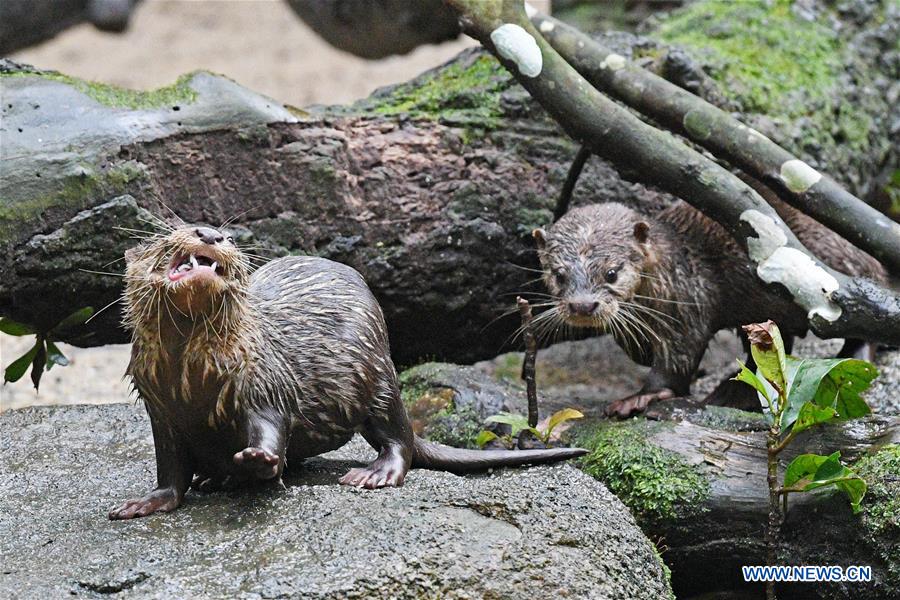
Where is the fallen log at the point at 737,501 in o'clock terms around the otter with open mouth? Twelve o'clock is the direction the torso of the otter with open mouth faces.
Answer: The fallen log is roughly at 7 o'clock from the otter with open mouth.

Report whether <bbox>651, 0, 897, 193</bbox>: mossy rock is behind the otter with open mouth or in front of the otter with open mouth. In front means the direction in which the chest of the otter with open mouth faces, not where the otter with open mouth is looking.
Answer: behind

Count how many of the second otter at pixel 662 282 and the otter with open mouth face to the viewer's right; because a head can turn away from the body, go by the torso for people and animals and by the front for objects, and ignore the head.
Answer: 0

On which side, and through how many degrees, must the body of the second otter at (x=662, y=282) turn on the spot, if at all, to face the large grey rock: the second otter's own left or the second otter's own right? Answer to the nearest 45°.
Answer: approximately 45° to the second otter's own left

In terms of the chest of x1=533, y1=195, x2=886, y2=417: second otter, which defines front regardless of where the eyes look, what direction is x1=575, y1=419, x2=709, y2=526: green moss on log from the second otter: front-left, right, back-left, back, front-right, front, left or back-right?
front-left

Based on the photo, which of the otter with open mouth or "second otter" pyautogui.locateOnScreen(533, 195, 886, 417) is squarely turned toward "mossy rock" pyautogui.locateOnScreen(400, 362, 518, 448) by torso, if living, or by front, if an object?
the second otter

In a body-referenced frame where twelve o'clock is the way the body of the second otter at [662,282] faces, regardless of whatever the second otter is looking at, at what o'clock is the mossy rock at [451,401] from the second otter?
The mossy rock is roughly at 12 o'clock from the second otter.

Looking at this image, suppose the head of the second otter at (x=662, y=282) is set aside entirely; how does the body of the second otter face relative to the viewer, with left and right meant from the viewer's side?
facing the viewer and to the left of the viewer

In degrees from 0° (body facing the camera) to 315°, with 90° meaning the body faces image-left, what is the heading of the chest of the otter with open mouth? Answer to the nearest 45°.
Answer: approximately 45°

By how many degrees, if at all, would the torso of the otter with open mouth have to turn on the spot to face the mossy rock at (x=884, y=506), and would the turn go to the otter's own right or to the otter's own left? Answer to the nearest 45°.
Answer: approximately 135° to the otter's own left

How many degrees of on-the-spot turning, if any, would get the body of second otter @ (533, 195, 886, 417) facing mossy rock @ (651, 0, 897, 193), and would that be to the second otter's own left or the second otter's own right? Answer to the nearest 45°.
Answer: approximately 135° to the second otter's own right
